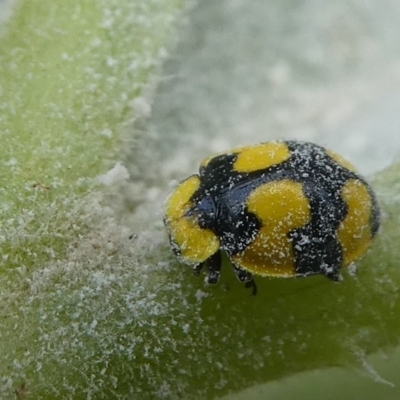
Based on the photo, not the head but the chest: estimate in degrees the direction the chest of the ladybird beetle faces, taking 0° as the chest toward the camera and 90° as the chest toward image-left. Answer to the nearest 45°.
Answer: approximately 90°
